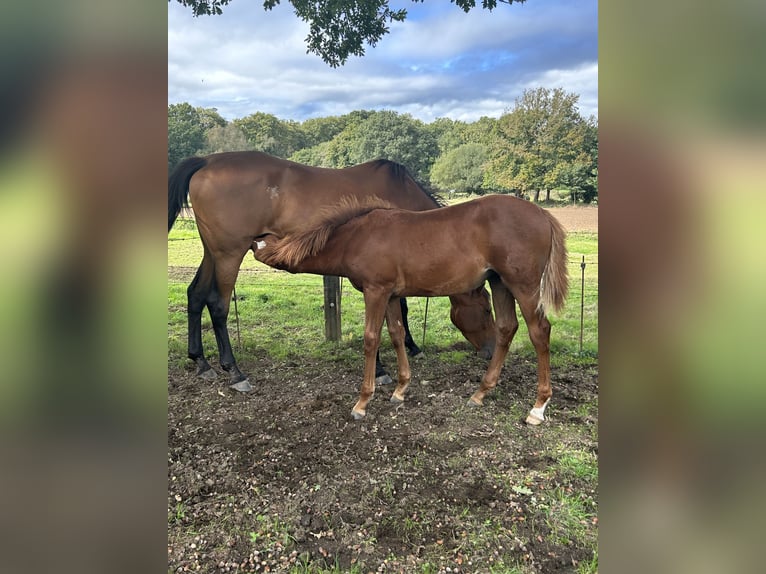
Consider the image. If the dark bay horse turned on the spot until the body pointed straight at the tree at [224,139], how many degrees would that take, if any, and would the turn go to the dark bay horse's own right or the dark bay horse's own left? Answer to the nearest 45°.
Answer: approximately 90° to the dark bay horse's own left

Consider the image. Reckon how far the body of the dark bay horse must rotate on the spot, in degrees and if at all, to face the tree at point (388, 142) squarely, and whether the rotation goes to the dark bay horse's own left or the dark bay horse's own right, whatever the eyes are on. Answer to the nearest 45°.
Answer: approximately 90° to the dark bay horse's own left

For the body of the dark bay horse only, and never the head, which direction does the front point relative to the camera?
to the viewer's right

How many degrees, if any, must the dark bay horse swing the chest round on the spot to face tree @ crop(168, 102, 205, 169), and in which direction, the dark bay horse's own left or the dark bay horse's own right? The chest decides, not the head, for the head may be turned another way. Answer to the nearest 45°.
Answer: approximately 90° to the dark bay horse's own left

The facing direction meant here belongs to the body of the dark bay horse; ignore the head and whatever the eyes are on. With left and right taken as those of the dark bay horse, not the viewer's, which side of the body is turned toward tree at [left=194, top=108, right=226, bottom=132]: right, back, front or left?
left

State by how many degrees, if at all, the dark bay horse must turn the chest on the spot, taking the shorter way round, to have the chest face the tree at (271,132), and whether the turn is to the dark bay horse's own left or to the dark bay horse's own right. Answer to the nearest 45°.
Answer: approximately 90° to the dark bay horse's own left

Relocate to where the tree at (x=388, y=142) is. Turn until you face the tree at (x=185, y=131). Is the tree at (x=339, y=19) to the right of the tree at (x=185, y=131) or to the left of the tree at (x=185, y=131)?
left
